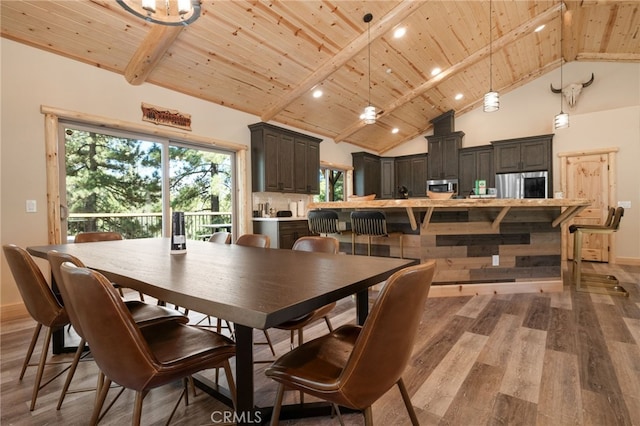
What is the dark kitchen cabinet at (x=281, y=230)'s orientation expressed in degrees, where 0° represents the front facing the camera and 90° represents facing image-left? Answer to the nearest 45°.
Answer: approximately 315°

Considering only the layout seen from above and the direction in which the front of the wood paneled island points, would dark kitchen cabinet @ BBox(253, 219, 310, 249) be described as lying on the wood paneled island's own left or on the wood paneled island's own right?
on the wood paneled island's own right

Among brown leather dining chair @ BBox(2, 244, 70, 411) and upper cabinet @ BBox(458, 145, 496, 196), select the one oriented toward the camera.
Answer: the upper cabinet

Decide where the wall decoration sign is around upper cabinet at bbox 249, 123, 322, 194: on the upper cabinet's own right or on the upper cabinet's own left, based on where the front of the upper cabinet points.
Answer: on the upper cabinet's own right

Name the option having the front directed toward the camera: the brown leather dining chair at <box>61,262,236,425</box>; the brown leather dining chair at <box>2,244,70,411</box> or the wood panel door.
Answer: the wood panel door

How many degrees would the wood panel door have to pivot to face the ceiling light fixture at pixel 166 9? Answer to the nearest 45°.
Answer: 0° — it already faces it

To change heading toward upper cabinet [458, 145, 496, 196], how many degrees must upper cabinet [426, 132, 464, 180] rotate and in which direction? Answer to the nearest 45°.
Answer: approximately 90° to its left

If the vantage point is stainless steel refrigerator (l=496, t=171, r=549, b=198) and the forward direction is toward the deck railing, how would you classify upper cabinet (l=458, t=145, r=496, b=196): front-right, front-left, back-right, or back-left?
front-right

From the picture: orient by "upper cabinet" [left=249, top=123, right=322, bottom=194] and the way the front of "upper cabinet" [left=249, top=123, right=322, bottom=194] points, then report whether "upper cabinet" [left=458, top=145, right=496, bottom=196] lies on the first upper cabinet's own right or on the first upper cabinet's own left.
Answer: on the first upper cabinet's own left

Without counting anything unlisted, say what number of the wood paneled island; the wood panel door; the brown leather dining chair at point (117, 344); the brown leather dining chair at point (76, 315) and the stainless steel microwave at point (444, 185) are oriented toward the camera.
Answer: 3

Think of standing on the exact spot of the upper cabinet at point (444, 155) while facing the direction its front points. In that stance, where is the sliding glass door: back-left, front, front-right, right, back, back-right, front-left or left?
front-right

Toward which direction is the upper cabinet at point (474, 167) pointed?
toward the camera

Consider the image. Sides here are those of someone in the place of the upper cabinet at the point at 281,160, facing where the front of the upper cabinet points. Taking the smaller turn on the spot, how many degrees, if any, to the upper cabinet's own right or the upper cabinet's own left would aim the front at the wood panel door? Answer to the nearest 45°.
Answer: approximately 45° to the upper cabinet's own left

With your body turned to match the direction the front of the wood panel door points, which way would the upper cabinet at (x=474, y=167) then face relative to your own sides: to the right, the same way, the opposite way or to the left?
the same way

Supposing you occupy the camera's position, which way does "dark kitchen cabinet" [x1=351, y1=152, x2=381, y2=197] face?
facing the viewer and to the right of the viewer

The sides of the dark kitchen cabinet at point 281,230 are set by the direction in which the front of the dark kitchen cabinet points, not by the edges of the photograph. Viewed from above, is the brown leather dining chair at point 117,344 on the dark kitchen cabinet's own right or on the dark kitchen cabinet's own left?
on the dark kitchen cabinet's own right

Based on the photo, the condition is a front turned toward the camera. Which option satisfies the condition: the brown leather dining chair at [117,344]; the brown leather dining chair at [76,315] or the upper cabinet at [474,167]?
the upper cabinet
